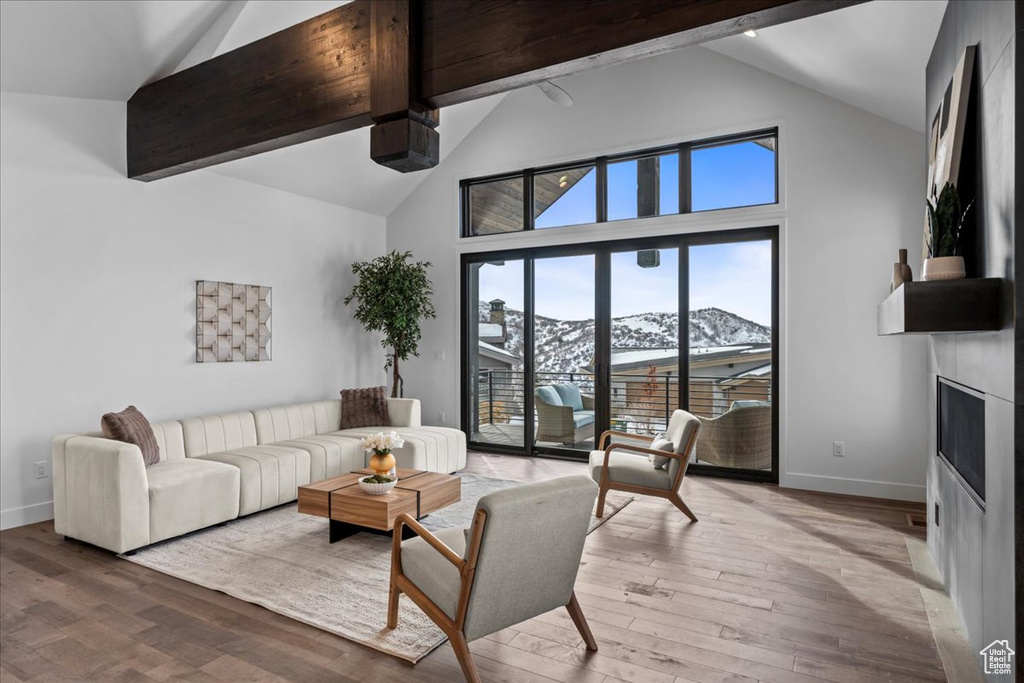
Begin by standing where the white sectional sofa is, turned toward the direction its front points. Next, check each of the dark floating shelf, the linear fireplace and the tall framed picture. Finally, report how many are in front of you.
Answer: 3

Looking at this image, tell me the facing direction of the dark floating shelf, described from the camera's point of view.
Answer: facing to the left of the viewer

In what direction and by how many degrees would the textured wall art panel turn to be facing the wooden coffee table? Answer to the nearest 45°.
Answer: approximately 45° to its right

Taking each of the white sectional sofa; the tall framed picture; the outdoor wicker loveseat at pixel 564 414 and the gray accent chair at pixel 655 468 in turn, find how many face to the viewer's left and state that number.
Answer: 2

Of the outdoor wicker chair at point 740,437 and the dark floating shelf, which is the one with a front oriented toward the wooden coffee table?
the dark floating shelf

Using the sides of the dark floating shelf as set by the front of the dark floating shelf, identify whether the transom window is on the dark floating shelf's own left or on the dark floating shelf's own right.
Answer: on the dark floating shelf's own right

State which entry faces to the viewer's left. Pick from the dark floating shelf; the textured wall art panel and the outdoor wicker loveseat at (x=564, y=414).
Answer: the dark floating shelf

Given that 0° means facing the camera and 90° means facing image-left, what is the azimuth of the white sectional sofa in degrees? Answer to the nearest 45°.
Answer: approximately 315°

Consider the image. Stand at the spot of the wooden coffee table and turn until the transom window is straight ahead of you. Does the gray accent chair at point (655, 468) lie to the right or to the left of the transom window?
right

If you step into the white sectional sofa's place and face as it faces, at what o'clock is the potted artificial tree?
The potted artificial tree is roughly at 9 o'clock from the white sectional sofa.

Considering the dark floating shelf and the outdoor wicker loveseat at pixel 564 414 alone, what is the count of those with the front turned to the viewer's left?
1

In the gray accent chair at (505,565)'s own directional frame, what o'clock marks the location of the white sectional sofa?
The white sectional sofa is roughly at 12 o'clock from the gray accent chair.

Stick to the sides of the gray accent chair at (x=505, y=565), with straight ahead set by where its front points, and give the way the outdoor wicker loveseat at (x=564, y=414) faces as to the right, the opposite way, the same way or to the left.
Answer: the opposite way
